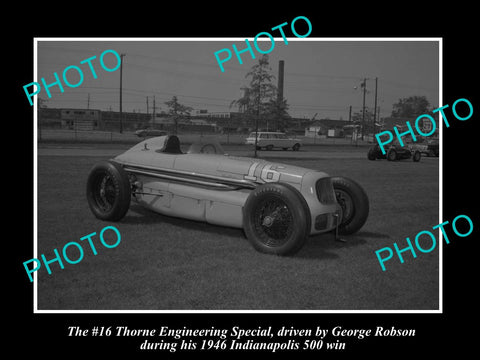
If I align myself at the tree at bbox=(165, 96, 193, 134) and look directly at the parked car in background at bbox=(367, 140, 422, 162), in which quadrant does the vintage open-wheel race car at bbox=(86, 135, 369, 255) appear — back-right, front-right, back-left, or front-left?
front-right

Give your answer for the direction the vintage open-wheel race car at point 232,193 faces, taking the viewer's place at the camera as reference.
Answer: facing the viewer and to the right of the viewer

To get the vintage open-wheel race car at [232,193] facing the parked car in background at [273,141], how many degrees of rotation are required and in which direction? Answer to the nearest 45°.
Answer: approximately 135° to its left

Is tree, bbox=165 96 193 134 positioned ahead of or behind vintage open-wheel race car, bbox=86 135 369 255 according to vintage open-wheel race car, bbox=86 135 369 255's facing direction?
behind
